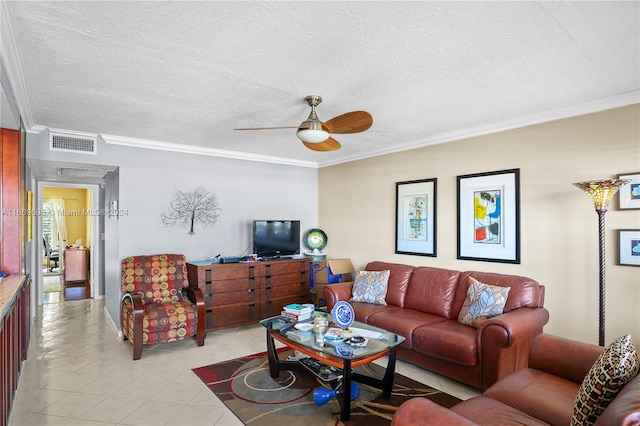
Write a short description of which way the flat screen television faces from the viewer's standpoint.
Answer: facing the viewer

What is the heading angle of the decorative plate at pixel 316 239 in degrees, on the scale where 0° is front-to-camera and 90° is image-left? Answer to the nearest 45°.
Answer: approximately 0°

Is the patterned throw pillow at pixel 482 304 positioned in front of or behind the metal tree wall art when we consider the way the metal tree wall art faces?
in front

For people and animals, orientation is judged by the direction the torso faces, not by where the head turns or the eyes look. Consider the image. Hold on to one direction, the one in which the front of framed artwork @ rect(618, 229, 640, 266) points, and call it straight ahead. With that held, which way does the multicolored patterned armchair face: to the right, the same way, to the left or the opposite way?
to the left

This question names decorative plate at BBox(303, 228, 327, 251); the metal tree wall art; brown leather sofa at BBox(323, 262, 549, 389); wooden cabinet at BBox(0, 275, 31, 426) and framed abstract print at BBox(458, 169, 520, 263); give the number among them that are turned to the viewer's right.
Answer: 1

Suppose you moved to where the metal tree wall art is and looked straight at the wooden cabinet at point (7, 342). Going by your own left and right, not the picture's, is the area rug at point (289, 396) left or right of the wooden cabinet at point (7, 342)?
left

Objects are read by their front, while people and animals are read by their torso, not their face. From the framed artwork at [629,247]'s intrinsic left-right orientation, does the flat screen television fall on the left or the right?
on its right

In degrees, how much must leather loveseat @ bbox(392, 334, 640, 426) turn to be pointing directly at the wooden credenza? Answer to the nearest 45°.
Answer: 0° — it already faces it

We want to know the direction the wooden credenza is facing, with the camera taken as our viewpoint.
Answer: facing the viewer and to the right of the viewer

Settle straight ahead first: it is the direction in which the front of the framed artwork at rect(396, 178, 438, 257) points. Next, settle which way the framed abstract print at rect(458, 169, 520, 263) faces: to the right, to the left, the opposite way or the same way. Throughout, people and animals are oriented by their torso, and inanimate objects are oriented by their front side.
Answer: the same way

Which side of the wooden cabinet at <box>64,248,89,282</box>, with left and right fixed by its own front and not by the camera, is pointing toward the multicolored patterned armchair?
front

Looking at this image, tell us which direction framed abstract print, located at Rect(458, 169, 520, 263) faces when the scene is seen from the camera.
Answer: facing the viewer and to the left of the viewer

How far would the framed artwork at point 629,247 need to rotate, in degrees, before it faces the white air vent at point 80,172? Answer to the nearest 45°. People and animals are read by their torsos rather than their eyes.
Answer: approximately 90° to its right

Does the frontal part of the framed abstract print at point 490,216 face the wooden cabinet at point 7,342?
yes

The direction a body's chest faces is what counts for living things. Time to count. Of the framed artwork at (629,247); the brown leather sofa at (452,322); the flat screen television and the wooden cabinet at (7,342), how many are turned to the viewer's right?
1

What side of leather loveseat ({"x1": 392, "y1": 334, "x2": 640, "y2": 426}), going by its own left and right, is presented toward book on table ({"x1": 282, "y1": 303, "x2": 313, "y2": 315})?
front

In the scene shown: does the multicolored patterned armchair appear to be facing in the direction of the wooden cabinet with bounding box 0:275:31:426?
no

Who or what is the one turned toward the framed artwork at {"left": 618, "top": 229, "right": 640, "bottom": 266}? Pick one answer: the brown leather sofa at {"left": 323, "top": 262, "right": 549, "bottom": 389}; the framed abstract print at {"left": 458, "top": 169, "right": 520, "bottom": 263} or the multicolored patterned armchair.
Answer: the multicolored patterned armchair
